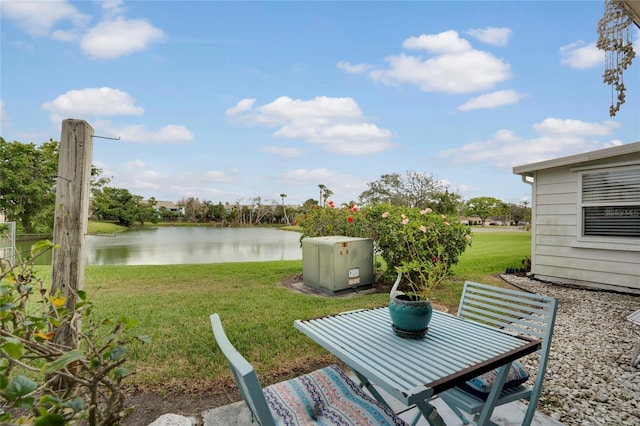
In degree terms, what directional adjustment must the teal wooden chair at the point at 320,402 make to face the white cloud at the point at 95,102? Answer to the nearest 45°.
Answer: approximately 90° to its left

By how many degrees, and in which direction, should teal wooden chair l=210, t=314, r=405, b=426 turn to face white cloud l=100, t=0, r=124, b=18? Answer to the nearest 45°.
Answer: approximately 90° to its left

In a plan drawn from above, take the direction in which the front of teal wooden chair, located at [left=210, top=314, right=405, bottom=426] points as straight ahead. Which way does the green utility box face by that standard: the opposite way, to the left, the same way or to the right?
to the right

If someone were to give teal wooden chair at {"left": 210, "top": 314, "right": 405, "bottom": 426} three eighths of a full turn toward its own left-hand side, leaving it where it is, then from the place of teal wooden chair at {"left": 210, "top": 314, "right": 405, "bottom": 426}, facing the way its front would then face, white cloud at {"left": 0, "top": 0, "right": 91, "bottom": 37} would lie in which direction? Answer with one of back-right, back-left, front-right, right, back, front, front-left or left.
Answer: front-right

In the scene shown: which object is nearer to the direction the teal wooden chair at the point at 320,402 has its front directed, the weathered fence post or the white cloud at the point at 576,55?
the white cloud

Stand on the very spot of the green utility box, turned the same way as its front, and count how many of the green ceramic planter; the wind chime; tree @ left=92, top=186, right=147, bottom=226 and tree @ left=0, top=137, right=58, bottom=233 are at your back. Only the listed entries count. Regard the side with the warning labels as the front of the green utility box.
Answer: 2

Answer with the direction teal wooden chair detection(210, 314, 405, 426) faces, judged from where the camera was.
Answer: facing away from the viewer and to the right of the viewer

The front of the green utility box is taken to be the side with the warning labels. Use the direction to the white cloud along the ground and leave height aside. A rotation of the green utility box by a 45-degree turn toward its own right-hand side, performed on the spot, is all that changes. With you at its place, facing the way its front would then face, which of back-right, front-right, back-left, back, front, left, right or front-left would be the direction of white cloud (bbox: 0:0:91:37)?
right

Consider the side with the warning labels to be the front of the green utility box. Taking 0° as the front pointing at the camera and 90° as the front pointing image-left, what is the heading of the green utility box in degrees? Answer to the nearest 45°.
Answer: approximately 315°

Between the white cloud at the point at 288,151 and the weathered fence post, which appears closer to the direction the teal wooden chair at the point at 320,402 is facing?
the white cloud

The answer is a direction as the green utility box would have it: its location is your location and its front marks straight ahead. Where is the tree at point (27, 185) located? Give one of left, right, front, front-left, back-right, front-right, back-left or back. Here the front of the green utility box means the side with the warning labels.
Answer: back

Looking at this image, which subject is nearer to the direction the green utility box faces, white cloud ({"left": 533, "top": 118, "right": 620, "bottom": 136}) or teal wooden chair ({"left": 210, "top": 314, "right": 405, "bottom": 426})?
the teal wooden chair

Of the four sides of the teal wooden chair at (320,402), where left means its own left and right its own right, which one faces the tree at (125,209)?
left

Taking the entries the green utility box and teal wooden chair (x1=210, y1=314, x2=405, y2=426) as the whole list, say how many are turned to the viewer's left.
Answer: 0

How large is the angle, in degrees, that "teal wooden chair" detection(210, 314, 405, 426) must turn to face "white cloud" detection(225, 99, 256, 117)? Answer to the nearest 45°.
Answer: approximately 45° to its left
